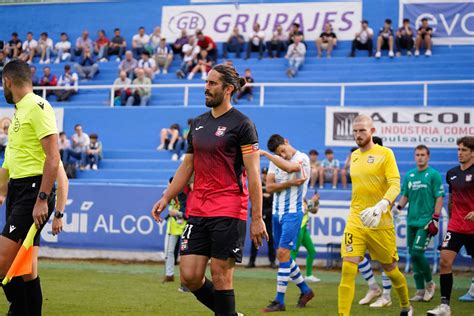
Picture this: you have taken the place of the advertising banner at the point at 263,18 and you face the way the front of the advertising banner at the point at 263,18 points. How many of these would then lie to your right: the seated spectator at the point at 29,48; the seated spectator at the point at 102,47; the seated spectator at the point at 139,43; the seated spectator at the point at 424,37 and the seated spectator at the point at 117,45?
4

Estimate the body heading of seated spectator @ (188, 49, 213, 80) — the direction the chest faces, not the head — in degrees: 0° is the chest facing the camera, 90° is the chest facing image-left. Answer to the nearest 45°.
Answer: approximately 45°

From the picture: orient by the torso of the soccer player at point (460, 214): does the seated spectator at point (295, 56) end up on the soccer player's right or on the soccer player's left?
on the soccer player's right

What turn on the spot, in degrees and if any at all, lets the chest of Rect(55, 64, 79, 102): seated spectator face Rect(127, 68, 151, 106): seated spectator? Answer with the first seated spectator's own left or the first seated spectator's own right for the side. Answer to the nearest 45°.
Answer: approximately 90° to the first seated spectator's own left

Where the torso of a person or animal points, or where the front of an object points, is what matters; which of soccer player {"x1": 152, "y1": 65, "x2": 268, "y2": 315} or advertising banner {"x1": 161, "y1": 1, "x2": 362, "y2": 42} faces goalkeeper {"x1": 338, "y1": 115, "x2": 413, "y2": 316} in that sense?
the advertising banner

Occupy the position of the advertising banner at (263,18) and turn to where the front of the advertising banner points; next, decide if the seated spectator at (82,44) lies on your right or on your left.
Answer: on your right

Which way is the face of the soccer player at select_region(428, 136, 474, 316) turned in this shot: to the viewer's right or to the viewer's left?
to the viewer's left

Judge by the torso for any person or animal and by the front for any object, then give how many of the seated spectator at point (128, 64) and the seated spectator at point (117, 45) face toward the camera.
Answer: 2

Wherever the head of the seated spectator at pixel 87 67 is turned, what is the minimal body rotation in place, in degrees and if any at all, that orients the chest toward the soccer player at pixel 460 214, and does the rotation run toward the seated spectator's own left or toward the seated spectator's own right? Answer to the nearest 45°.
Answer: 0° — they already face them
